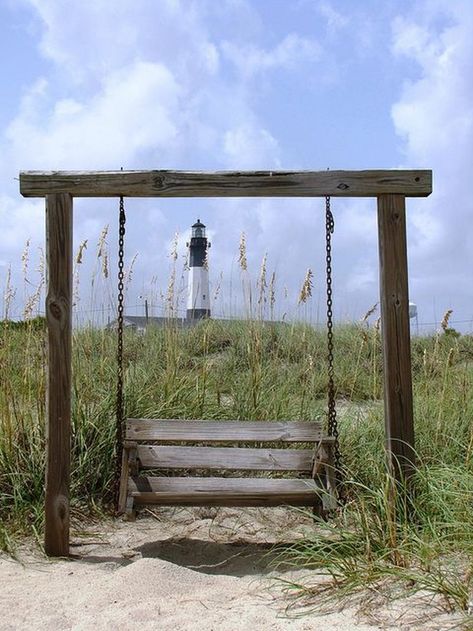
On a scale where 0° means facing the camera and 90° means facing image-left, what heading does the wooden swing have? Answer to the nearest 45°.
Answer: approximately 0°
